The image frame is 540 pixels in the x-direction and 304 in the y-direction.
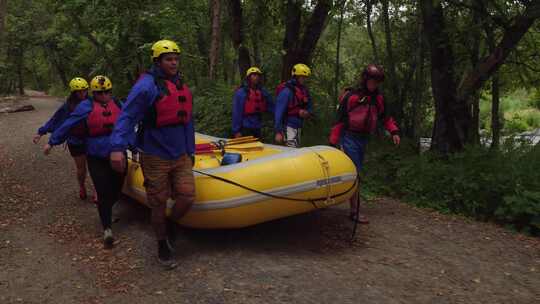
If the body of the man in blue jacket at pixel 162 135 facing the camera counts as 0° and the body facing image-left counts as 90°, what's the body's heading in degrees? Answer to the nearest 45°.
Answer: approximately 315°

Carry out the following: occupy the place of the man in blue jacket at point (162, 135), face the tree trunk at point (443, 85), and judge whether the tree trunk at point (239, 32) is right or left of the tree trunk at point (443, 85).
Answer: left

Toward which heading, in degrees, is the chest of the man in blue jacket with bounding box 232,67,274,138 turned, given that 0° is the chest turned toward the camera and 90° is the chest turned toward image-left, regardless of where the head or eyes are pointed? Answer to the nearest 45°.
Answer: approximately 315°

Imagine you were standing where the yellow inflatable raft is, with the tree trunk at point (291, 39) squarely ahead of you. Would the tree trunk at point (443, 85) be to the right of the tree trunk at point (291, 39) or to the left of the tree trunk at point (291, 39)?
right
